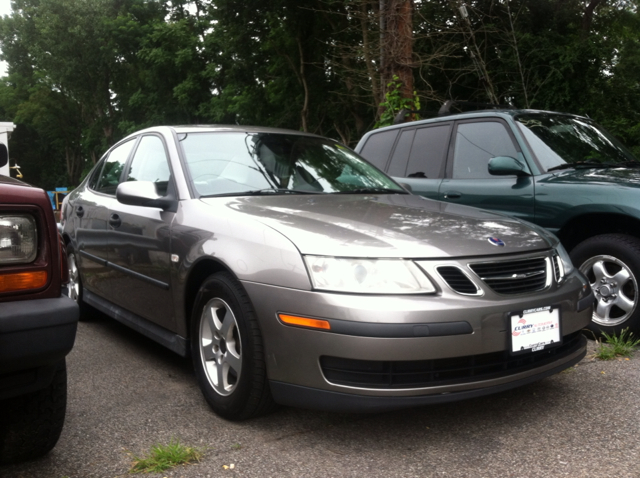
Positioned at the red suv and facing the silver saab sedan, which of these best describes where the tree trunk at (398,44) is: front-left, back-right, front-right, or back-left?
front-left

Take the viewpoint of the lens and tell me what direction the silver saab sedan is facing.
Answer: facing the viewer and to the right of the viewer

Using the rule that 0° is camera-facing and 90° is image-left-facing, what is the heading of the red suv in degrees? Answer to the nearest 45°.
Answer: approximately 315°

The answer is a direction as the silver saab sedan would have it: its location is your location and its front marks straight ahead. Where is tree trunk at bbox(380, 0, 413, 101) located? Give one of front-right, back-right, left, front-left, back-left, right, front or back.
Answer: back-left

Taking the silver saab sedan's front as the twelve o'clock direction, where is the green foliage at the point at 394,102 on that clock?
The green foliage is roughly at 8 o'clock from the silver saab sedan.

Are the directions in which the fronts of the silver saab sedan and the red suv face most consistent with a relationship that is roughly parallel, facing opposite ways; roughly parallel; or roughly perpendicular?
roughly parallel

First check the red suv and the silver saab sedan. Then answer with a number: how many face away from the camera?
0

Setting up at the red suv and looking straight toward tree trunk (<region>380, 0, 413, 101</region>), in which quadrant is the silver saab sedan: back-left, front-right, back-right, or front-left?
front-right
